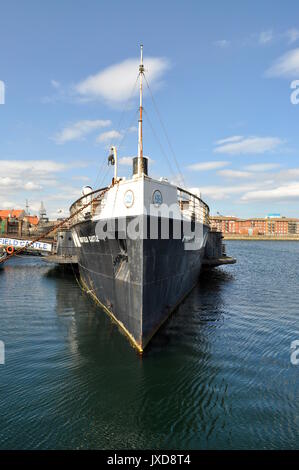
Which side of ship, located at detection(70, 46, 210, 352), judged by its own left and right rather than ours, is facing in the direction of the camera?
front
